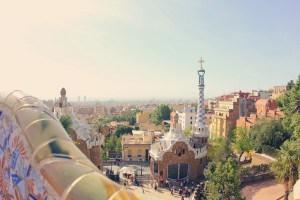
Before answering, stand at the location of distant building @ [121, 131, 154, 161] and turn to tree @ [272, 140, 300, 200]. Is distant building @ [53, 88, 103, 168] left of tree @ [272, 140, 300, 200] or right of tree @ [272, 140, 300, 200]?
right

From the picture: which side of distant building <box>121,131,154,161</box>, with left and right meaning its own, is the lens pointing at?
front

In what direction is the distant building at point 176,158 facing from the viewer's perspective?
toward the camera

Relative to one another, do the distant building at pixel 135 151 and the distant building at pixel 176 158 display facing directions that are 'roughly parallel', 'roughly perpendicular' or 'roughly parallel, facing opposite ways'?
roughly parallel

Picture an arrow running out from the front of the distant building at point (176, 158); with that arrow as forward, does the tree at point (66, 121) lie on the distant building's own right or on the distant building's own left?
on the distant building's own right

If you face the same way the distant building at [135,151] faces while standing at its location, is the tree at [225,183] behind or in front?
in front

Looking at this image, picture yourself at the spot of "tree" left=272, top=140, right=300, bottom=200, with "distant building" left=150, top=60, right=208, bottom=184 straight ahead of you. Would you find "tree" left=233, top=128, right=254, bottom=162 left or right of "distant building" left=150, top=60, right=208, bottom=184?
right
